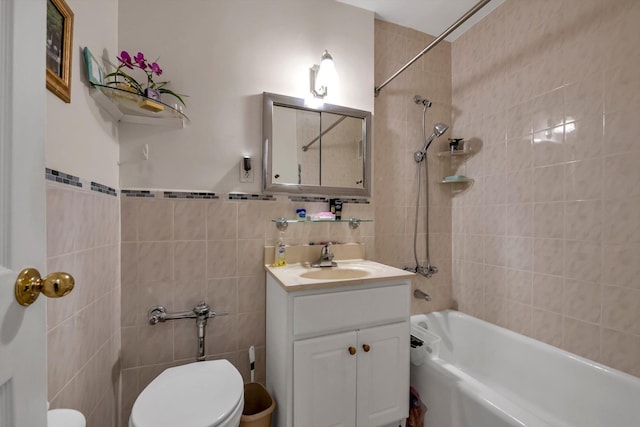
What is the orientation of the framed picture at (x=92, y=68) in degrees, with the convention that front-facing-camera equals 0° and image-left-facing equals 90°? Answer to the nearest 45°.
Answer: approximately 315°

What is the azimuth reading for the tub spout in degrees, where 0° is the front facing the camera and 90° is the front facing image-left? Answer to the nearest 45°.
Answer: approximately 315°

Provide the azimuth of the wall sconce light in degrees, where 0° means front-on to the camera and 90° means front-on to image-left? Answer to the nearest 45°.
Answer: approximately 315°

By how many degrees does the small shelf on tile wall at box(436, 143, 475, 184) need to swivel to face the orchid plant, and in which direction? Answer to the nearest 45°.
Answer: approximately 45° to its right

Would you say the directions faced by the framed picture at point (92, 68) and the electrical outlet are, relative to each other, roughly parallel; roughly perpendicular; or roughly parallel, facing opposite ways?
roughly perpendicular

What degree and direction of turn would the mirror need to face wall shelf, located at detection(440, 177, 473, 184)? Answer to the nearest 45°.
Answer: approximately 45° to its left

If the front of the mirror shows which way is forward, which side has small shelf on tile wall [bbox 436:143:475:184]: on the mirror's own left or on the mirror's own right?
on the mirror's own left

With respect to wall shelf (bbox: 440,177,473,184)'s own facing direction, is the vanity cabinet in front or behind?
in front

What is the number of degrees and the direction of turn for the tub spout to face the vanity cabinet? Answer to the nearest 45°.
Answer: approximately 45° to its right
